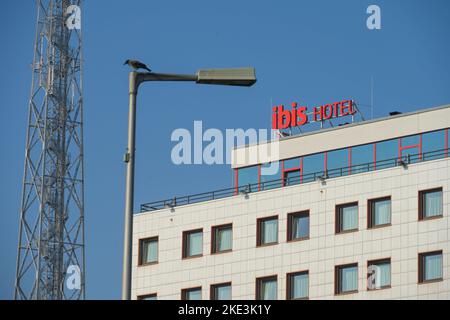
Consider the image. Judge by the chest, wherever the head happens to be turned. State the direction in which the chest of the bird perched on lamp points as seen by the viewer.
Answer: to the viewer's left
